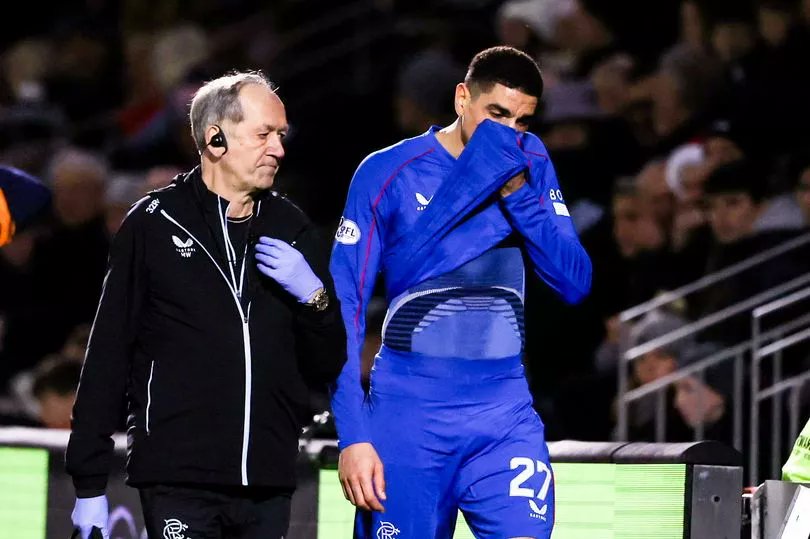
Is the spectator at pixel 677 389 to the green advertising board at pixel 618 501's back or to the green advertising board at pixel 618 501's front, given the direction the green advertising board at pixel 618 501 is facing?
to the back

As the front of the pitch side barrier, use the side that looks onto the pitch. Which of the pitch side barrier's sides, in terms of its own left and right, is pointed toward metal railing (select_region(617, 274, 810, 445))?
back

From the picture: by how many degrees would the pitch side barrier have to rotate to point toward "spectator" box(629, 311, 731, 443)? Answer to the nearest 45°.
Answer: approximately 180°

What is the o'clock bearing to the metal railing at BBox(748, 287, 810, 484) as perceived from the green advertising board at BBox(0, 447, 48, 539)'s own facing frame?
The metal railing is roughly at 9 o'clock from the green advertising board.

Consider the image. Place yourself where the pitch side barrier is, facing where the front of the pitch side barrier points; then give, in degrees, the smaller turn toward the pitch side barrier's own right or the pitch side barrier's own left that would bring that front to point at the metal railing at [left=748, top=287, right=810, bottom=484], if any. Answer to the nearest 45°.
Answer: approximately 135° to the pitch side barrier's own left

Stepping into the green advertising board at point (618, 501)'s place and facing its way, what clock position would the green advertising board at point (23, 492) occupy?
the green advertising board at point (23, 492) is roughly at 4 o'clock from the green advertising board at point (618, 501).

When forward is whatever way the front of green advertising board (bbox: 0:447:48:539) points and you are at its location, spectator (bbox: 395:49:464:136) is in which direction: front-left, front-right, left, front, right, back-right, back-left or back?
back-left

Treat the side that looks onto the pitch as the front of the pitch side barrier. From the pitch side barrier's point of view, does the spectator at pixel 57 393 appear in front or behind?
behind

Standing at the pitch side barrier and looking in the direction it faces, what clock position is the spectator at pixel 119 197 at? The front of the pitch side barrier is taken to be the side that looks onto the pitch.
The spectator is roughly at 5 o'clock from the pitch side barrier.

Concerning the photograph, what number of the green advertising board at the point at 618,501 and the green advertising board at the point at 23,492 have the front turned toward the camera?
2
